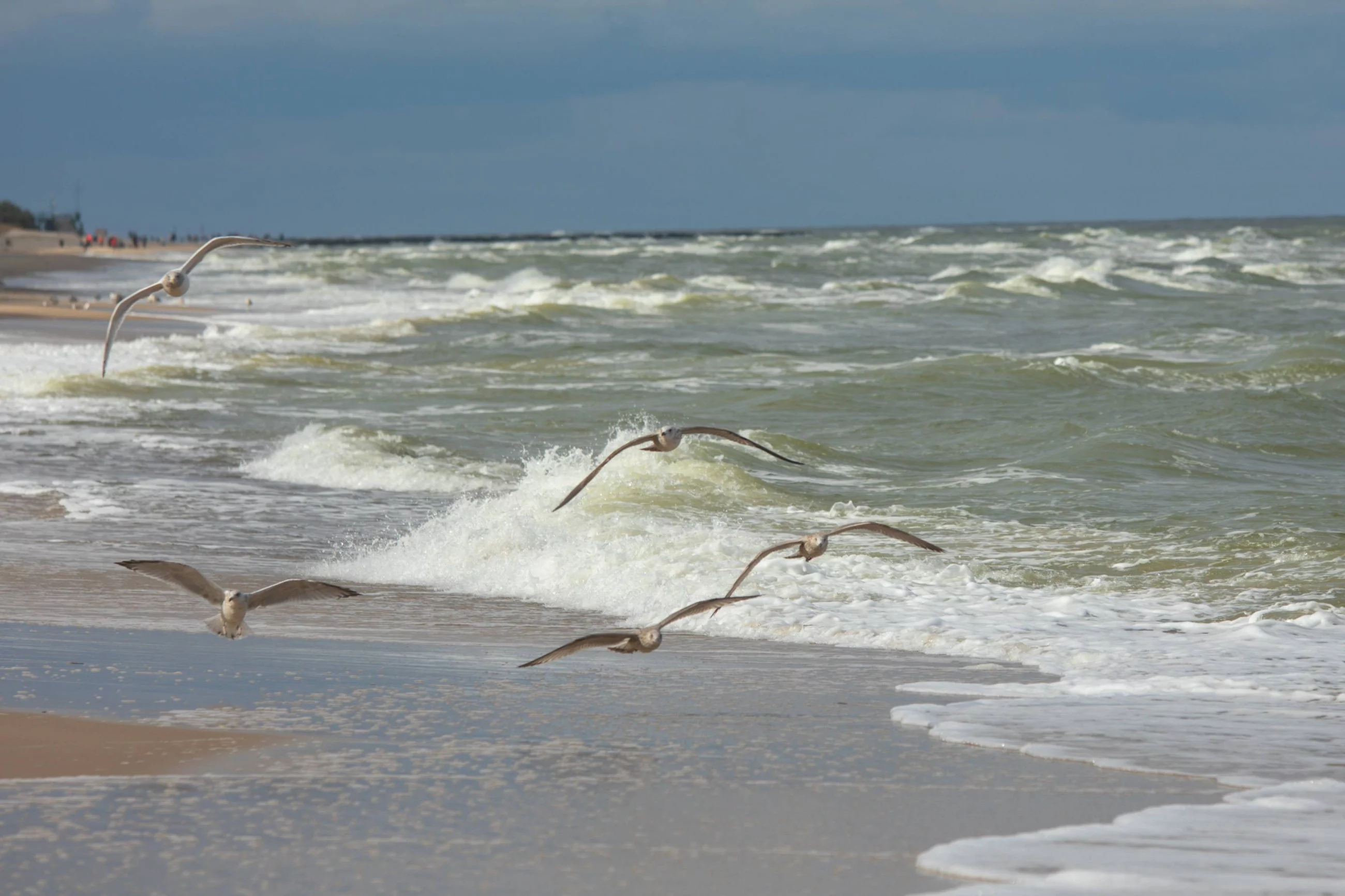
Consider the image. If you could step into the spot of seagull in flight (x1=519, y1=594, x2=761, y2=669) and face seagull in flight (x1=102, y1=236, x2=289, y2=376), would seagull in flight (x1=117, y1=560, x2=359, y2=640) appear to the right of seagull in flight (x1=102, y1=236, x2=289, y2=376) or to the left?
left

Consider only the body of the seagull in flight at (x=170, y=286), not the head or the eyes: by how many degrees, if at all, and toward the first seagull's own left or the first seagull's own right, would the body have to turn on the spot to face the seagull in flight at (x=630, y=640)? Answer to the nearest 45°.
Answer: approximately 45° to the first seagull's own left

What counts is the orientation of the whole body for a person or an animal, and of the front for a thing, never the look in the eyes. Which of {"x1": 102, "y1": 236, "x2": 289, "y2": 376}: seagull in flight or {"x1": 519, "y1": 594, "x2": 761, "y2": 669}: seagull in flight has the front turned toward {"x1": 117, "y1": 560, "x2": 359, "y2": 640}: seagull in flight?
{"x1": 102, "y1": 236, "x2": 289, "y2": 376}: seagull in flight

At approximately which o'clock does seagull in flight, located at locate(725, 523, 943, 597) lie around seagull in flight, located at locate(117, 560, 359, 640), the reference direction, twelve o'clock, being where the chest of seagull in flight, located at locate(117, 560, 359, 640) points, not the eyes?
seagull in flight, located at locate(725, 523, 943, 597) is roughly at 9 o'clock from seagull in flight, located at locate(117, 560, 359, 640).

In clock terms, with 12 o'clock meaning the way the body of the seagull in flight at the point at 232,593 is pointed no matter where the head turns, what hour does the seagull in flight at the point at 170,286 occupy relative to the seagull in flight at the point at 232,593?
the seagull in flight at the point at 170,286 is roughly at 6 o'clock from the seagull in flight at the point at 232,593.

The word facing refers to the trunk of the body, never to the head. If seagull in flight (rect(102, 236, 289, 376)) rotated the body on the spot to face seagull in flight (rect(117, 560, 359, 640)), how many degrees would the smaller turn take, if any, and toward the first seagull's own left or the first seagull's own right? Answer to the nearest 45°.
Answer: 0° — it already faces it

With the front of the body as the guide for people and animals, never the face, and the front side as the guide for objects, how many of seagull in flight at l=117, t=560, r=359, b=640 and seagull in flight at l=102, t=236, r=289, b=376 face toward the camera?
2

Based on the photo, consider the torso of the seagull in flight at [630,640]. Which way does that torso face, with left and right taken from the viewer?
facing the viewer and to the right of the viewer

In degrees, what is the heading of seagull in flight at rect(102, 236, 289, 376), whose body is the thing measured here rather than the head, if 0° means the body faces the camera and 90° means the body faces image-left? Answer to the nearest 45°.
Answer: approximately 0°

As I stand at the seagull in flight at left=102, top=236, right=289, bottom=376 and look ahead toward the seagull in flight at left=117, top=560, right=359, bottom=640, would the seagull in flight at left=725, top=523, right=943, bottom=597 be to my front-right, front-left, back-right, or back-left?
front-left

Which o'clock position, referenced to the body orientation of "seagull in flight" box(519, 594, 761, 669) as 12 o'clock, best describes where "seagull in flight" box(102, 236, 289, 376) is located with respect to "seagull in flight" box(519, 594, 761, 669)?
"seagull in flight" box(102, 236, 289, 376) is roughly at 6 o'clock from "seagull in flight" box(519, 594, 761, 669).
